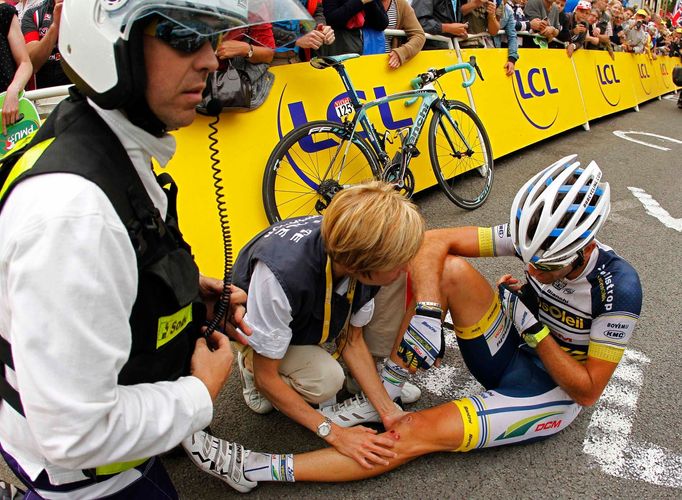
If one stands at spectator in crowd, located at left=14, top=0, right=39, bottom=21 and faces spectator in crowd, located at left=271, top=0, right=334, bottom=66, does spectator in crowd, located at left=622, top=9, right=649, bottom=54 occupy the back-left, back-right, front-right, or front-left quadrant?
front-left

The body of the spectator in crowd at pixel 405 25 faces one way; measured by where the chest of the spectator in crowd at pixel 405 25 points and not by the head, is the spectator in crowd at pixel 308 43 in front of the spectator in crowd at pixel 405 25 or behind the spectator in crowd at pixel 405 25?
in front

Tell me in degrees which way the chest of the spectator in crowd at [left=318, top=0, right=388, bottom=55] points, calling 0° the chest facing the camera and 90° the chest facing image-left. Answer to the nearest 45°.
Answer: approximately 0°

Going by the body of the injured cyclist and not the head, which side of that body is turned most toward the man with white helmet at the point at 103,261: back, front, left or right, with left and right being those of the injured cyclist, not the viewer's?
front

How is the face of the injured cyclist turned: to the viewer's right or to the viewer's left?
to the viewer's left

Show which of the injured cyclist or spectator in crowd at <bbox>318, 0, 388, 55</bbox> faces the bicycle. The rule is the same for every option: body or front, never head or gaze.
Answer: the spectator in crowd

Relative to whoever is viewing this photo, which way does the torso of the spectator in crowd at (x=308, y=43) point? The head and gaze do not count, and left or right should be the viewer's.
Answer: facing the viewer and to the right of the viewer

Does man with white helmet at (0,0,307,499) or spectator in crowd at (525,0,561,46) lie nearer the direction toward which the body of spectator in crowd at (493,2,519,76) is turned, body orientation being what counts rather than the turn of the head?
the man with white helmet

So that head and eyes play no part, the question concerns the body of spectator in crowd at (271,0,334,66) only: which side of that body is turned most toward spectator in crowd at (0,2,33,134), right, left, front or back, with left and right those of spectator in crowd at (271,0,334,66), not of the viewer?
right

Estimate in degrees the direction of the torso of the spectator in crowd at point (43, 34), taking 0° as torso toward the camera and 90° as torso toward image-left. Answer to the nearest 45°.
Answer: approximately 315°
